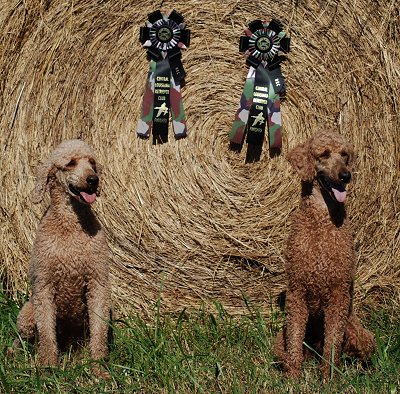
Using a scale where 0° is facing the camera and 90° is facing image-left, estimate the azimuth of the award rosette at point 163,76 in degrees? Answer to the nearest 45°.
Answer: approximately 0°

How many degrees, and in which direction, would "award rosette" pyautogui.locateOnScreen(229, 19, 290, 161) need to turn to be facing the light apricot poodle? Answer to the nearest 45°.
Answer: approximately 45° to its right

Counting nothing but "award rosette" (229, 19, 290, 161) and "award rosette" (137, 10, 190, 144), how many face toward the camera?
2

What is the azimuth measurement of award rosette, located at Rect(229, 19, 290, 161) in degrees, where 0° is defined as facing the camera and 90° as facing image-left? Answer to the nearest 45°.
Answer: approximately 0°

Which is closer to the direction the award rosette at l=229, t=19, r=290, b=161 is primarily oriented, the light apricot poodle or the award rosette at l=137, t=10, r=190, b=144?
the light apricot poodle

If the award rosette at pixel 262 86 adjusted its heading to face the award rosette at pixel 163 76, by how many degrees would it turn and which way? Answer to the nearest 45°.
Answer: approximately 90° to its right

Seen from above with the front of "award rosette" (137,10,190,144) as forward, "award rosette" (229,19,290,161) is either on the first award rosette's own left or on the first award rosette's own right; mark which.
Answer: on the first award rosette's own left
